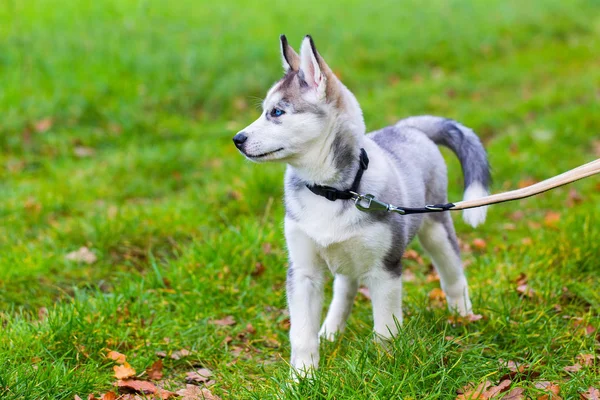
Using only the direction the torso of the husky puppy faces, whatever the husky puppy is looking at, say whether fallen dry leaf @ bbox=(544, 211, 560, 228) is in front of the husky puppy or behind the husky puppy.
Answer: behind

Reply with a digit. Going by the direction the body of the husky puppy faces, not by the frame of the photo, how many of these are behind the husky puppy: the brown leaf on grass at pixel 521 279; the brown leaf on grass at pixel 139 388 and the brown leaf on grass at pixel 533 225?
2

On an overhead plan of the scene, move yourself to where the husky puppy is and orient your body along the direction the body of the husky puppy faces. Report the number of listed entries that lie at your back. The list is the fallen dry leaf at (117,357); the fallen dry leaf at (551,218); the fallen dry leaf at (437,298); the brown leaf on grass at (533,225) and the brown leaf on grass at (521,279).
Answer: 4

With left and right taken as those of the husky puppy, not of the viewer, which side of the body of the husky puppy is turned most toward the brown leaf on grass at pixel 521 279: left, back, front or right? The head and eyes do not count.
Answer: back

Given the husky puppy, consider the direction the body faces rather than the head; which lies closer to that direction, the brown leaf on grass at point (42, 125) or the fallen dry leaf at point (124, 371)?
the fallen dry leaf

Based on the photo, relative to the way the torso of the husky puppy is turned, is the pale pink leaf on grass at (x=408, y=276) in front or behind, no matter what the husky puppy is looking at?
behind

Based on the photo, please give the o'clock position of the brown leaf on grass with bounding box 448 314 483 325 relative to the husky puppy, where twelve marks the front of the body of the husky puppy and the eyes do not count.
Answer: The brown leaf on grass is roughly at 7 o'clock from the husky puppy.

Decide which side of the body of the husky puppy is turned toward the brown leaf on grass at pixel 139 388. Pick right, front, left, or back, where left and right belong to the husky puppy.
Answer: front

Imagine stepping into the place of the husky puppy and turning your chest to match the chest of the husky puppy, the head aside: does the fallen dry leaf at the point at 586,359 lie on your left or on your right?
on your left

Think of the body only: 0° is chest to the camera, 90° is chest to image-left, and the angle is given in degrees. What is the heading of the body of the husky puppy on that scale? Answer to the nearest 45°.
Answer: approximately 45°

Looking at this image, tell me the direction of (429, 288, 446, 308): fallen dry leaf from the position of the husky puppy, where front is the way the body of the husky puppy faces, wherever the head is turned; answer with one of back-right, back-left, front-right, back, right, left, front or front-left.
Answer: back

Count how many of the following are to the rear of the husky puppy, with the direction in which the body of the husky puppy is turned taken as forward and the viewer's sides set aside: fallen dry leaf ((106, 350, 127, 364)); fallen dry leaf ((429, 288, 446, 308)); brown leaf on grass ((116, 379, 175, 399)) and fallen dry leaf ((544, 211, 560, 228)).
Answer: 2

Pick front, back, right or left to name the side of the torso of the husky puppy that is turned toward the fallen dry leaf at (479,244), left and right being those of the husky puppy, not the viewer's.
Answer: back

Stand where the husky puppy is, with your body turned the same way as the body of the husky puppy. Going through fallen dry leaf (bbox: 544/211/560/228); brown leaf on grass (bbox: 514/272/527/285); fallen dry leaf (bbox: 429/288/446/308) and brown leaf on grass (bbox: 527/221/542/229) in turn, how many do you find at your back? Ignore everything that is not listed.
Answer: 4
